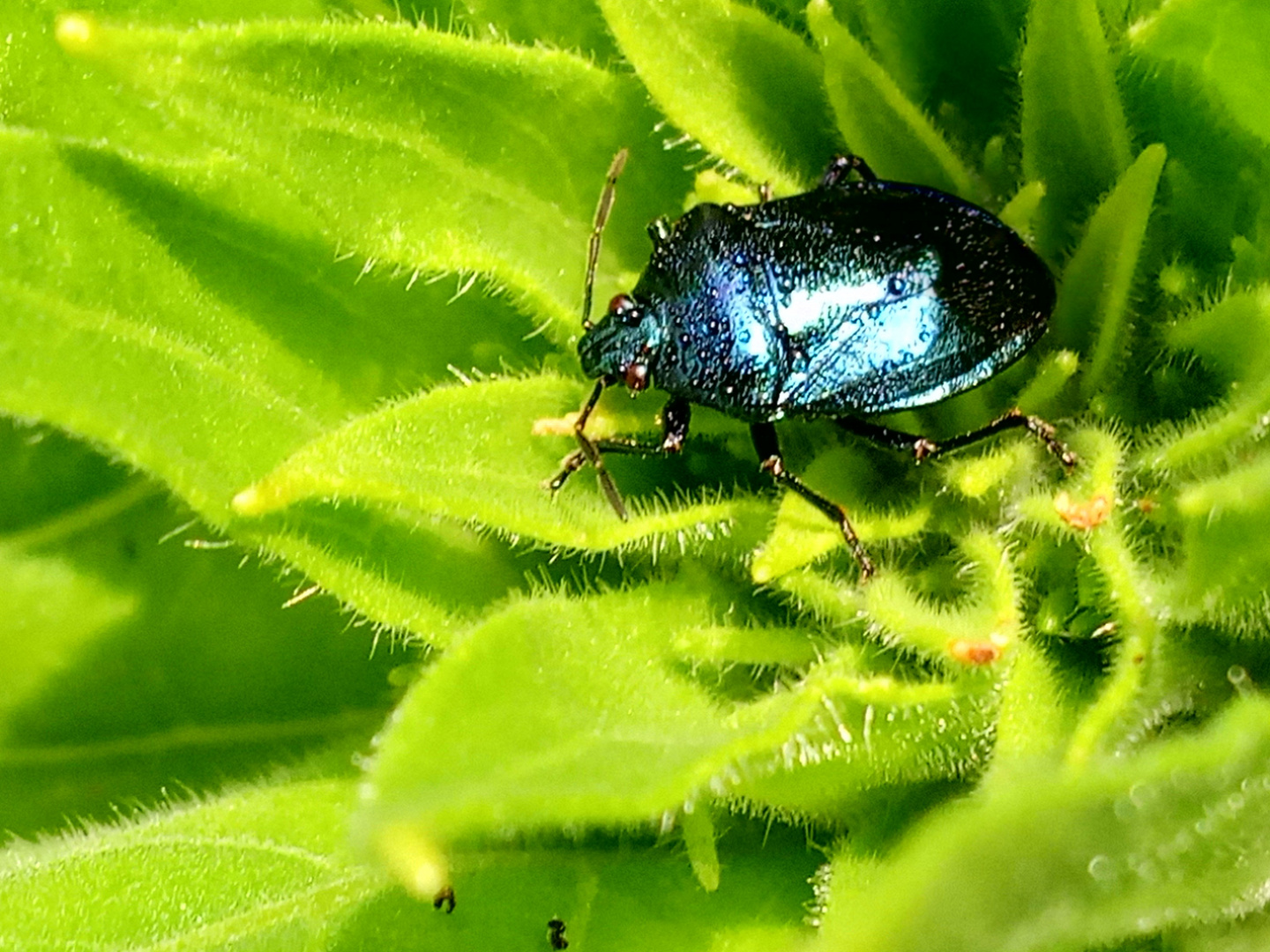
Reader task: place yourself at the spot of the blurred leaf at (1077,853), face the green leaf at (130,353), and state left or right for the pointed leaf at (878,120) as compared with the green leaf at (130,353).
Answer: right

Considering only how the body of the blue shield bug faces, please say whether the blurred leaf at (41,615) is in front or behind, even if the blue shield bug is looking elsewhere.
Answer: in front

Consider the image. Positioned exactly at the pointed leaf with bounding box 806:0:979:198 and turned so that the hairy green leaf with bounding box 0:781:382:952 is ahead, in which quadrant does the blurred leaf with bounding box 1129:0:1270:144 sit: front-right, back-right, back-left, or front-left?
back-left

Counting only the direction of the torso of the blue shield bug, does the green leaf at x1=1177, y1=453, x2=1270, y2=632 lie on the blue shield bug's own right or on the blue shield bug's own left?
on the blue shield bug's own left

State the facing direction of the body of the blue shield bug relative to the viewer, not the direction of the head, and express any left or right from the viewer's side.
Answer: facing to the left of the viewer
